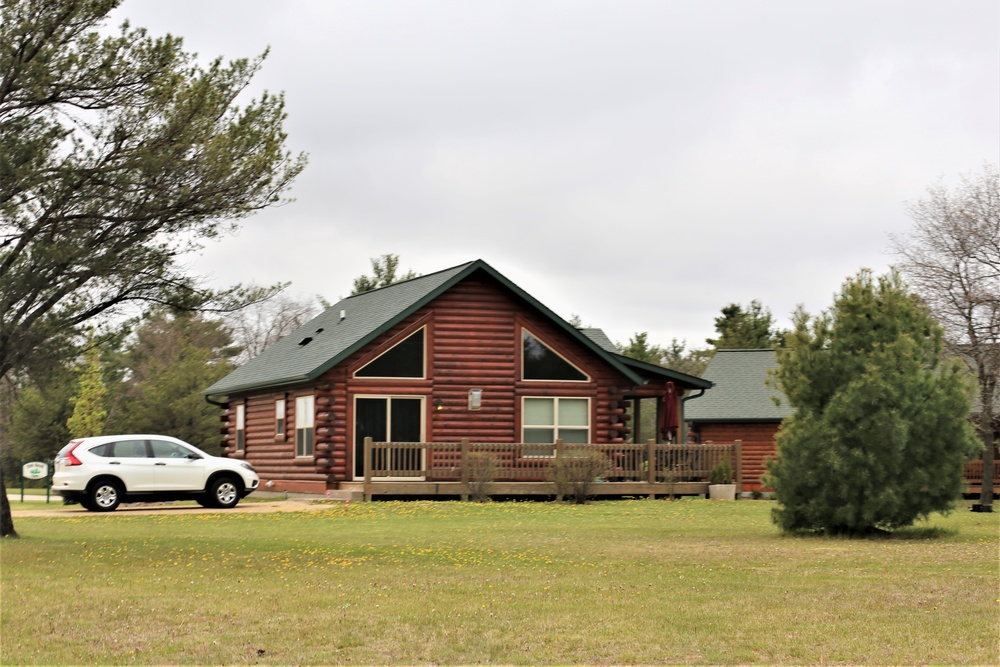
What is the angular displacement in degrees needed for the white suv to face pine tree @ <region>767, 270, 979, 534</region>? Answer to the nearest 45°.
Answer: approximately 45° to its right

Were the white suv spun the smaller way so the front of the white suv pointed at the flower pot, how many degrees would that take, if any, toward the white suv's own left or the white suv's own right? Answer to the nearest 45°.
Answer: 0° — it already faces it

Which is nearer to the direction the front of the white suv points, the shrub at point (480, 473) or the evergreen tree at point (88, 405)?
the shrub

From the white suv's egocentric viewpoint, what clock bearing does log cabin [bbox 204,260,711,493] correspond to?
The log cabin is roughly at 11 o'clock from the white suv.

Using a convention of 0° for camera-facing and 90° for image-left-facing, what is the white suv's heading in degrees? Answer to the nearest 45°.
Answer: approximately 270°

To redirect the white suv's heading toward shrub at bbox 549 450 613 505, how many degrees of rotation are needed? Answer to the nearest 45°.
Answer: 0° — it already faces it

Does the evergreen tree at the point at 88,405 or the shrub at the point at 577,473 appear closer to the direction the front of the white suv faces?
the shrub
